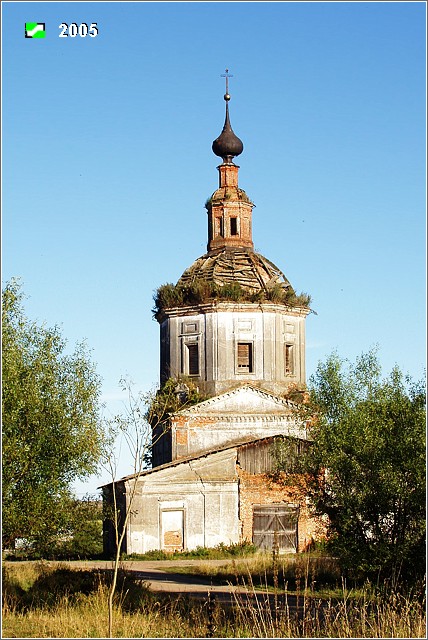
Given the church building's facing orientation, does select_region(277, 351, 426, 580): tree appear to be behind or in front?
in front

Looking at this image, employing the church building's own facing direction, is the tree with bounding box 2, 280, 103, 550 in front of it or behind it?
in front

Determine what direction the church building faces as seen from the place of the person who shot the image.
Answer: facing the viewer

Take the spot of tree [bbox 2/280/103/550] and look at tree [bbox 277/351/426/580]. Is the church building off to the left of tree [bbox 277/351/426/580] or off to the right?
left
